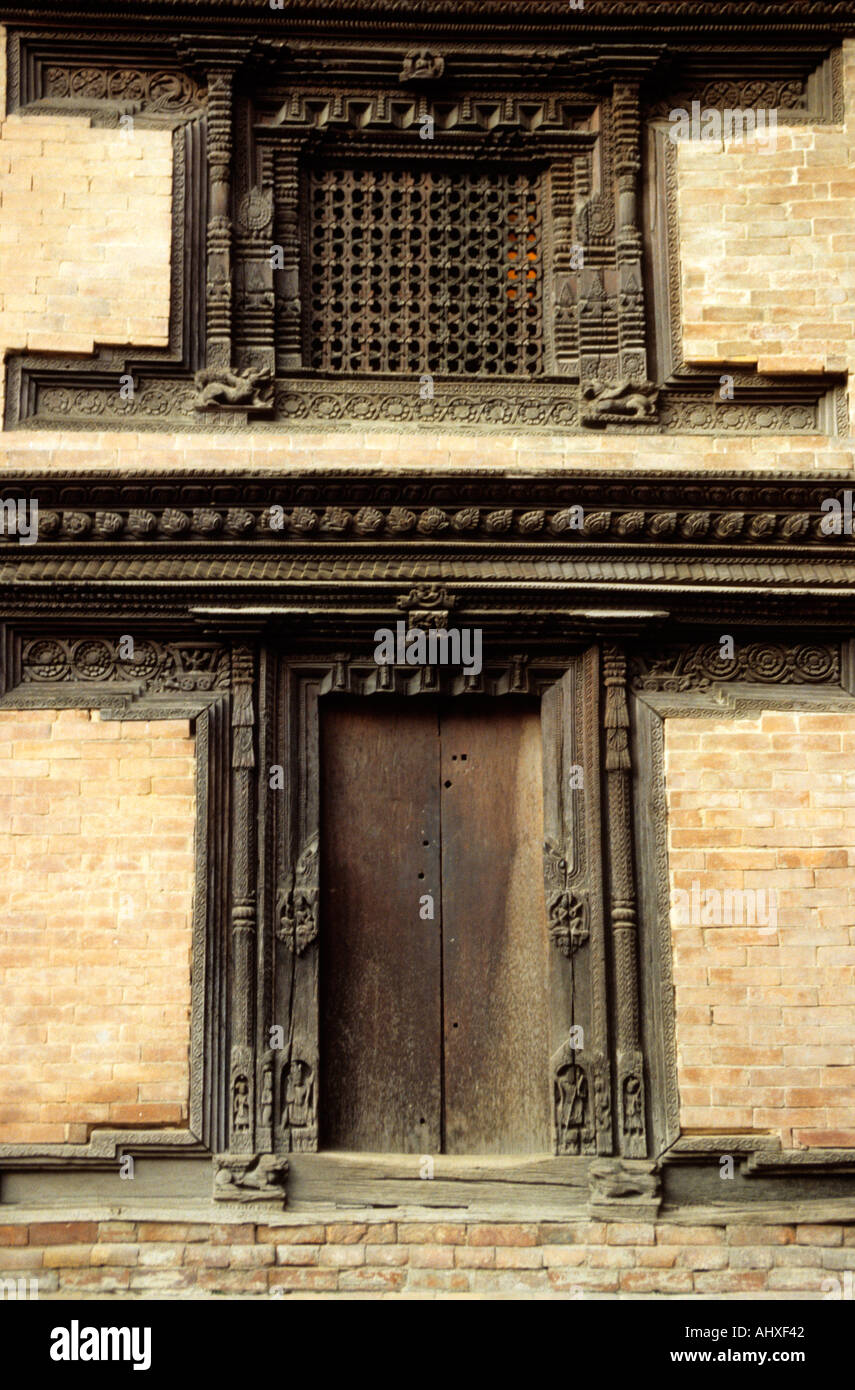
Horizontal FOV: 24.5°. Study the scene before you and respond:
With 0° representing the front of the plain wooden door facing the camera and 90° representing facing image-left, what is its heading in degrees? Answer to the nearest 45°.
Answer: approximately 0°
